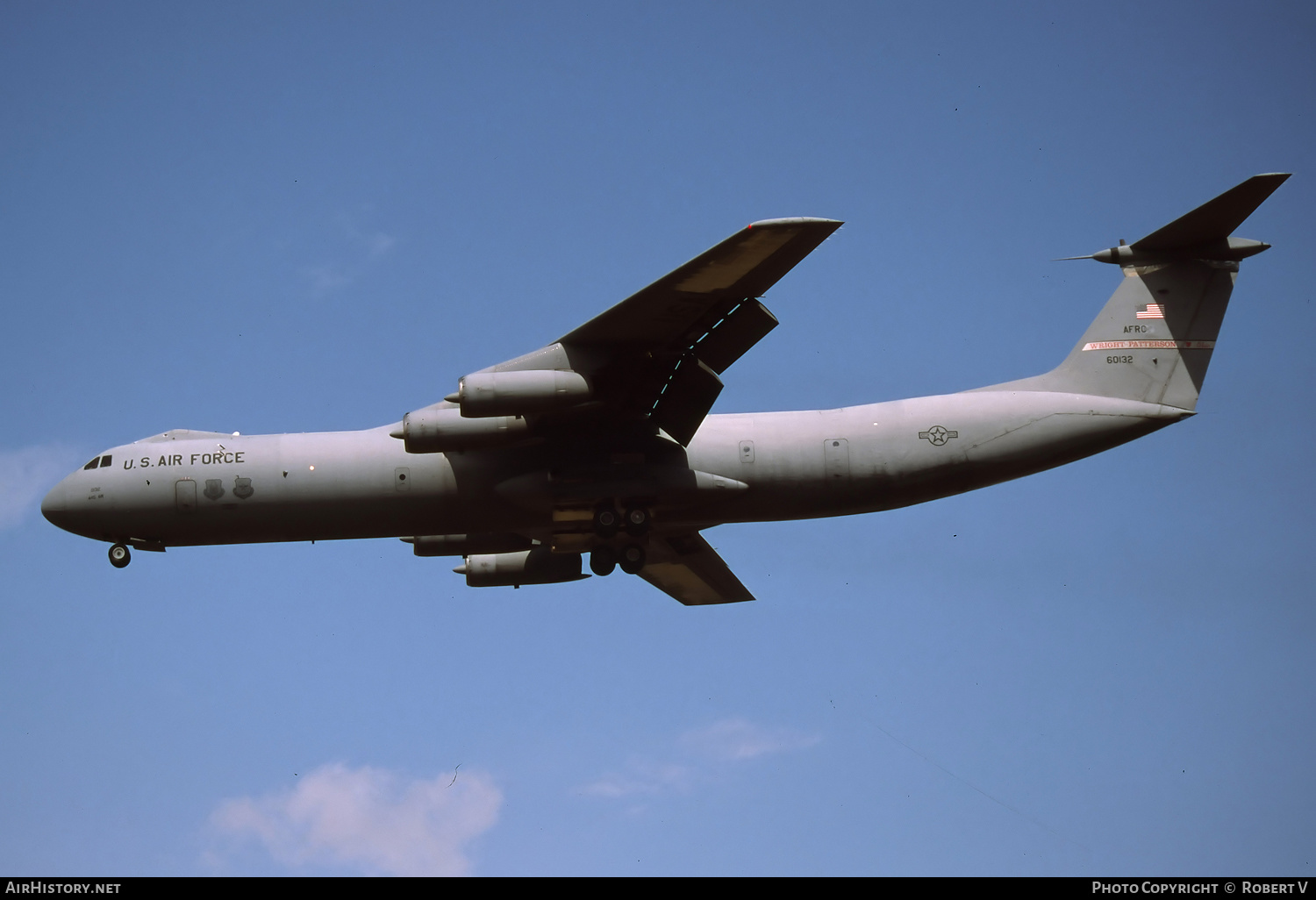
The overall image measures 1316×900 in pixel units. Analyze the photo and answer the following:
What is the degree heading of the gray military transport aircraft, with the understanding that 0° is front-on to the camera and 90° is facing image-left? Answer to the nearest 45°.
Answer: approximately 90°
